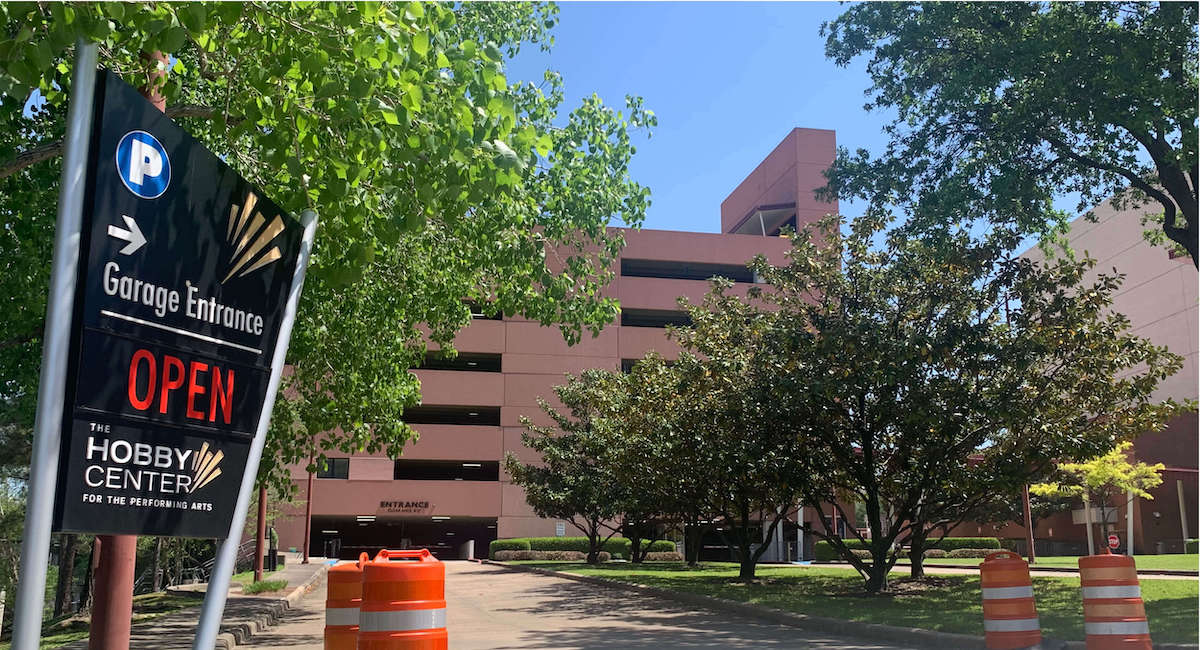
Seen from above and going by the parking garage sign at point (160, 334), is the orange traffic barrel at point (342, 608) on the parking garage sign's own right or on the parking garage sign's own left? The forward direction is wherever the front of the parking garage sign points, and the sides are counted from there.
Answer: on the parking garage sign's own left

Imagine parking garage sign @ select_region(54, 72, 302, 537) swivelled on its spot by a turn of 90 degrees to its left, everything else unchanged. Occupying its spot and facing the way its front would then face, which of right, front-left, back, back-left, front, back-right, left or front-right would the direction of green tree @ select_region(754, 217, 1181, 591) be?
front

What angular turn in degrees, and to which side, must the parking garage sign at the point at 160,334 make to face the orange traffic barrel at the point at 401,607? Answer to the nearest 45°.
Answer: approximately 90° to its left

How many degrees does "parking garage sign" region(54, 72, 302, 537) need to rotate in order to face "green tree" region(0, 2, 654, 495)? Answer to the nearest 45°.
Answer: approximately 135° to its left

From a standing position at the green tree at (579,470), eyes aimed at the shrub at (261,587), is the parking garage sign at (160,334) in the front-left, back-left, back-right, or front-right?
front-left

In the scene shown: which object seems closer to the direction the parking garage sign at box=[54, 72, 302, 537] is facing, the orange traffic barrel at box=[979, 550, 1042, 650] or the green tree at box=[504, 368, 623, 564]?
the orange traffic barrel

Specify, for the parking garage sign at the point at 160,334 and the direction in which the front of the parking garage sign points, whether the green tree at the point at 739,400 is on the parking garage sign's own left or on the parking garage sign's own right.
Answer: on the parking garage sign's own left

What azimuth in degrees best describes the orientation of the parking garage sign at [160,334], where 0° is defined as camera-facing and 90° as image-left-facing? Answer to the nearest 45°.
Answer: approximately 315°

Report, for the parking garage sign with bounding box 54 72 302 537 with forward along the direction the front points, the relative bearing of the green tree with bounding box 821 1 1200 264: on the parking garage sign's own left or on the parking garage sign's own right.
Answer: on the parking garage sign's own left

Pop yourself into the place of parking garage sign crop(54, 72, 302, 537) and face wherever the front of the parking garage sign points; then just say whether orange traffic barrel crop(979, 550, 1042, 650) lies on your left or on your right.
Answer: on your left
